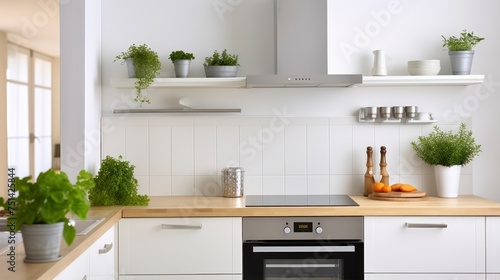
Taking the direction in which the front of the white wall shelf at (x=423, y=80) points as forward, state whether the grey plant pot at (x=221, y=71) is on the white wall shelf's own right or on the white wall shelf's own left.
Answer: on the white wall shelf's own right

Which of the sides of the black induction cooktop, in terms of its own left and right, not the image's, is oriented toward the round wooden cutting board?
left

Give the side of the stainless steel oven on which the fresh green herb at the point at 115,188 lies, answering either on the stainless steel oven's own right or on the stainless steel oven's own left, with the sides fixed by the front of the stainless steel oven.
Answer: on the stainless steel oven's own right

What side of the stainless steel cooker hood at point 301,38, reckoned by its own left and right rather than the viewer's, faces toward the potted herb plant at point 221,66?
right

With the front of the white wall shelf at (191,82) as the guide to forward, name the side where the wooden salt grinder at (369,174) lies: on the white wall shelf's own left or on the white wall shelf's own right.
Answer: on the white wall shelf's own left

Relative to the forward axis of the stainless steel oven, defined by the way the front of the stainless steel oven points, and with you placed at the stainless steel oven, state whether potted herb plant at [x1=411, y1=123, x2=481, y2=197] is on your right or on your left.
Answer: on your left

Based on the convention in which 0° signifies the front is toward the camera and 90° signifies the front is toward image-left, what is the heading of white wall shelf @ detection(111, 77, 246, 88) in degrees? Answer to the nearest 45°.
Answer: approximately 0°

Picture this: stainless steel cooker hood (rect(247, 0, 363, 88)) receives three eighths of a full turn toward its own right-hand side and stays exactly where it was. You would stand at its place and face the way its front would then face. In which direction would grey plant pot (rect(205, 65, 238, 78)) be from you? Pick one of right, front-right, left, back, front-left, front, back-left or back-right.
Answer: front-left

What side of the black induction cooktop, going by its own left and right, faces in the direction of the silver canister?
right
